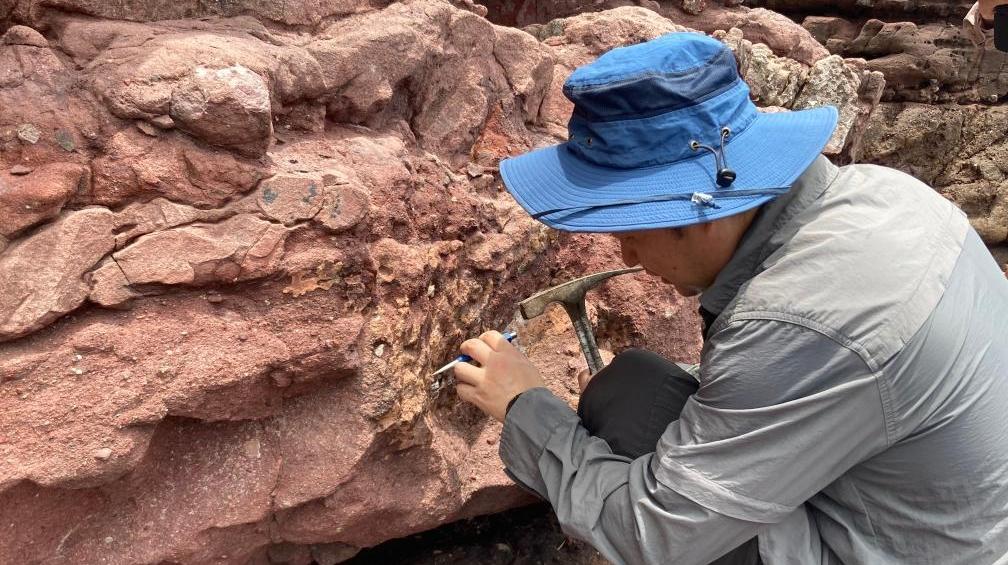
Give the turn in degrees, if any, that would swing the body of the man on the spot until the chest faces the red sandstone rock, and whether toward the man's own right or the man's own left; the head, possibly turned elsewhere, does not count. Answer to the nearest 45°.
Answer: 0° — they already face it

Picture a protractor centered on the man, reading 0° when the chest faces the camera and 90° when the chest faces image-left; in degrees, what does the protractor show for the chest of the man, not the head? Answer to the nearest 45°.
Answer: approximately 90°
